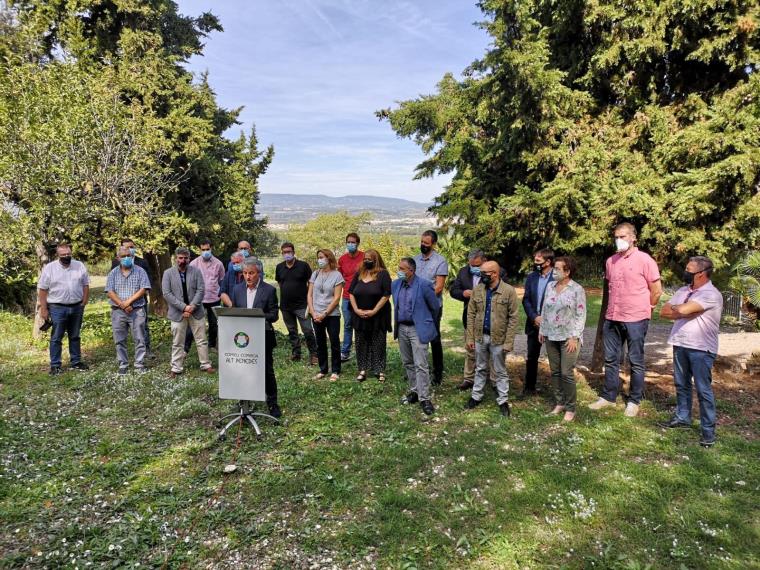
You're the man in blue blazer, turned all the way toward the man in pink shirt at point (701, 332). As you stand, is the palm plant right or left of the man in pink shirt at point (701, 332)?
left

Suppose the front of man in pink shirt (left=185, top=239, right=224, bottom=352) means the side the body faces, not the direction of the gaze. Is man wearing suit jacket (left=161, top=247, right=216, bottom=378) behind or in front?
in front

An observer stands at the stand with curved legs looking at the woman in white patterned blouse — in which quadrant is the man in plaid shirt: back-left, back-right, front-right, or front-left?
back-left

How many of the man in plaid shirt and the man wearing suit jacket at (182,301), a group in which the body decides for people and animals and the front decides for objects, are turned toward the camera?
2

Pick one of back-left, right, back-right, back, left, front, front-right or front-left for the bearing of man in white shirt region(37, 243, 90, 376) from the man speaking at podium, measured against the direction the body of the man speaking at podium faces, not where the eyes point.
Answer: right

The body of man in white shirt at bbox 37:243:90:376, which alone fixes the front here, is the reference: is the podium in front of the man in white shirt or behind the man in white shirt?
in front

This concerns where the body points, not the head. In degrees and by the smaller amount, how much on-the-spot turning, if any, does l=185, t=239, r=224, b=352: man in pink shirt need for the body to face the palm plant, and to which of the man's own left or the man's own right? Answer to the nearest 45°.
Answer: approximately 90° to the man's own left

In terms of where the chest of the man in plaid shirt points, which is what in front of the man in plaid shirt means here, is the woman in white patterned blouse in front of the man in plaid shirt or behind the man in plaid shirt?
in front

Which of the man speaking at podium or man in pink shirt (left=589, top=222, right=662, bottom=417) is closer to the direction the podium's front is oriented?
the man in pink shirt

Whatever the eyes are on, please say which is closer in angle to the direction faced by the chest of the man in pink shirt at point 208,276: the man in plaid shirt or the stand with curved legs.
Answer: the stand with curved legs
